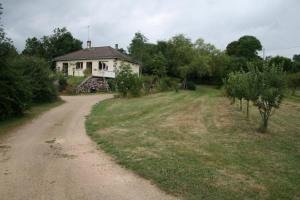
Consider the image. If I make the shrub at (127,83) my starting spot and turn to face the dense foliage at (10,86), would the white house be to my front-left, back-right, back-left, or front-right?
back-right

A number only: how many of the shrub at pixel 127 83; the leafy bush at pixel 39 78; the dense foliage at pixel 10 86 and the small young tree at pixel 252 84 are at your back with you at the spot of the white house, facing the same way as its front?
0

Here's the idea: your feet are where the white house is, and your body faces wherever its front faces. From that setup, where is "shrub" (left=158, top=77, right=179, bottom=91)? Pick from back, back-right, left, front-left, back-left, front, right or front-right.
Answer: left

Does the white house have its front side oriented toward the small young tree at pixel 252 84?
no

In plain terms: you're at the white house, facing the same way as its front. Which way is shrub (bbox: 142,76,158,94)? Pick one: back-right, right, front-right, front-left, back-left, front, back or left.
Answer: left

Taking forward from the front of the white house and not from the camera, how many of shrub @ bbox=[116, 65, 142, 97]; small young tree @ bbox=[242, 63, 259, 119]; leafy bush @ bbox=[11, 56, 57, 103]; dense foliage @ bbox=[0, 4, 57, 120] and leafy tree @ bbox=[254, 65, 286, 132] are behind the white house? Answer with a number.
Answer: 0

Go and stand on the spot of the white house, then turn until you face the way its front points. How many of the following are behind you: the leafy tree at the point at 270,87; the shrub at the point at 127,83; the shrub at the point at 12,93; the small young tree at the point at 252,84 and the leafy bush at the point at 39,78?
0

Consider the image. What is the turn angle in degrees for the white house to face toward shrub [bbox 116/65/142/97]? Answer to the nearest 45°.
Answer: approximately 45° to its left

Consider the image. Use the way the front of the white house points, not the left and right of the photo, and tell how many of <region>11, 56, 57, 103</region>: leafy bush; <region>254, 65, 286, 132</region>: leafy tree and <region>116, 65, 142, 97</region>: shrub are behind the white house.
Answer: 0

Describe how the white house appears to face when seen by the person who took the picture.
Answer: facing the viewer and to the left of the viewer

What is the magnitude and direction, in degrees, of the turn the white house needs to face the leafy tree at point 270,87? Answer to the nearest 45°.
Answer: approximately 45° to its left

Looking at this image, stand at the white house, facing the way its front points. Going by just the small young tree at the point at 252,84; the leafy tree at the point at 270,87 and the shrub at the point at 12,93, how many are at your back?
0
